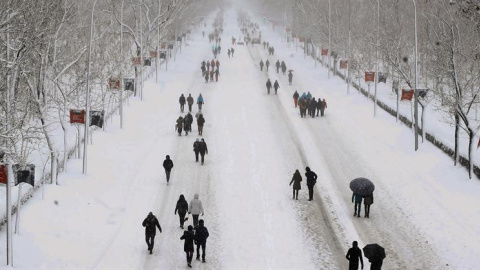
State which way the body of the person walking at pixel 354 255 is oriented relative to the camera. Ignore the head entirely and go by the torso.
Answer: away from the camera

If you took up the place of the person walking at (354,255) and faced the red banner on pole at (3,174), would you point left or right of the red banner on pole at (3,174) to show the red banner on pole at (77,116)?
right

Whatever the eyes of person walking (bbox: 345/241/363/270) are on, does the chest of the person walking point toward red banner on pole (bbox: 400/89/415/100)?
yes

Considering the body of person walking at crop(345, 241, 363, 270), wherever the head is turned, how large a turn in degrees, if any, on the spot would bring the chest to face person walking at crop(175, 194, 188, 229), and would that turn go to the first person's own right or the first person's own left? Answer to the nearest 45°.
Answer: approximately 45° to the first person's own left

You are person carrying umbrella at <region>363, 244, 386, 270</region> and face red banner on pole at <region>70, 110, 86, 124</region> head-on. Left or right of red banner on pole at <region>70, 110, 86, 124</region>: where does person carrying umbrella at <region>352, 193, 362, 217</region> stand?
right

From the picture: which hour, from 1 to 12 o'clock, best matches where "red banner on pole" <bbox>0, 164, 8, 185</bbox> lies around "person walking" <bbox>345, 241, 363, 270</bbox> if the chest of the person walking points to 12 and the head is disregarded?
The red banner on pole is roughly at 9 o'clock from the person walking.

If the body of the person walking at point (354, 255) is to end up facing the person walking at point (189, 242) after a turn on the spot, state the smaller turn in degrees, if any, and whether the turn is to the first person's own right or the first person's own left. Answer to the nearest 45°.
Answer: approximately 90° to the first person's own left

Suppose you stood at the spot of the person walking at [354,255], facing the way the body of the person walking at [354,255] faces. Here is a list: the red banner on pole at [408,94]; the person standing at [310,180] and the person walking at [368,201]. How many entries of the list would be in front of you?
3

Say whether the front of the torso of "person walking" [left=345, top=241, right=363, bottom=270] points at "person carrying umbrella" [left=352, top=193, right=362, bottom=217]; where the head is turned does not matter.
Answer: yes

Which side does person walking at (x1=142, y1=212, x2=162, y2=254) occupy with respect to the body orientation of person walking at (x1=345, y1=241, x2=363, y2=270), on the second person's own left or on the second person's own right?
on the second person's own left
